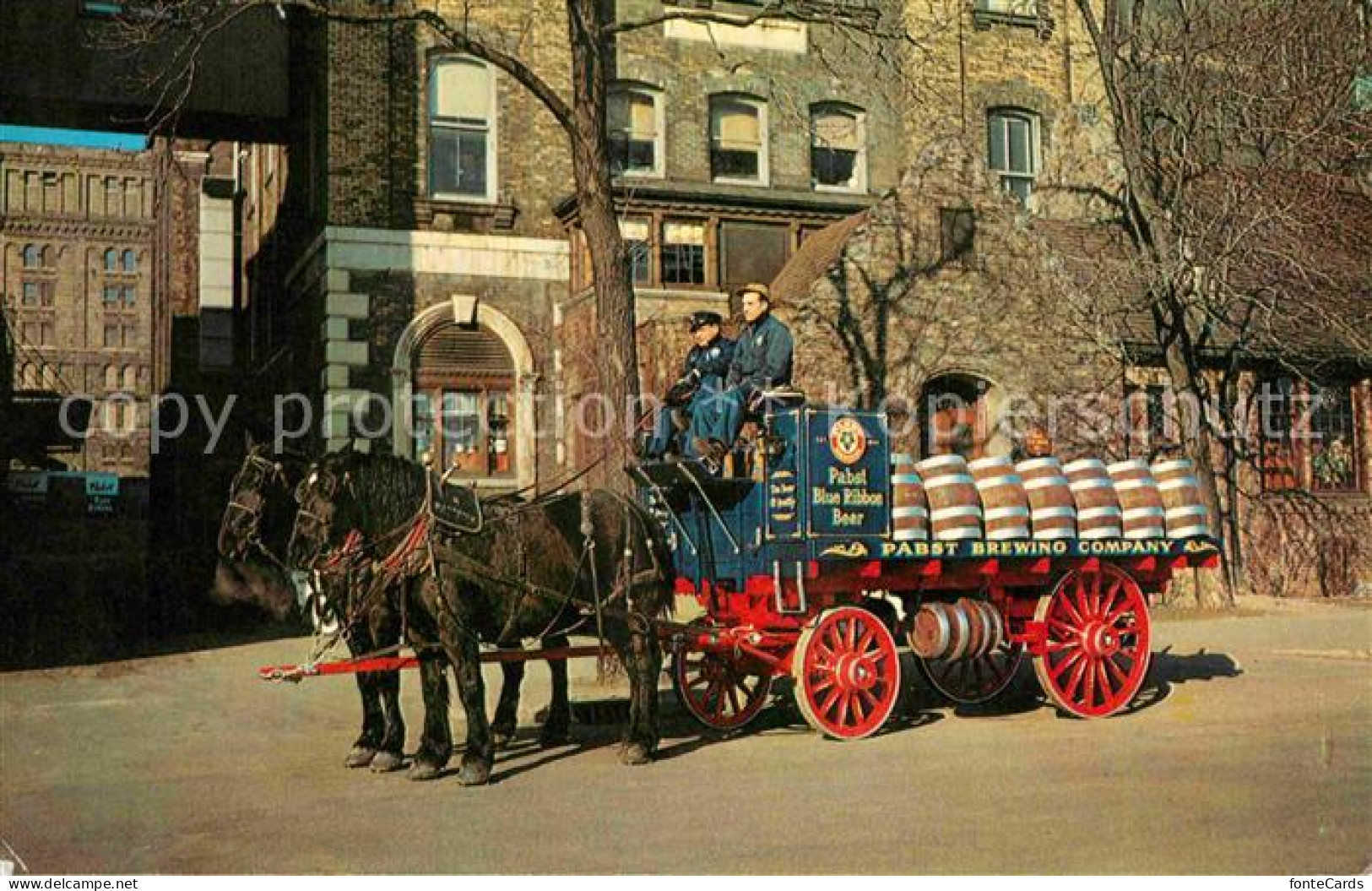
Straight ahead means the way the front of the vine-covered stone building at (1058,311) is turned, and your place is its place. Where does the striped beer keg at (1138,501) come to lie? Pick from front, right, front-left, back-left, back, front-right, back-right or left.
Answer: front

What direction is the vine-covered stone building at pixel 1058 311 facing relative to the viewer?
toward the camera

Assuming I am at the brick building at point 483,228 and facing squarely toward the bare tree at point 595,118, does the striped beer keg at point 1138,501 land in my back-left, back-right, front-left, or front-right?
front-left

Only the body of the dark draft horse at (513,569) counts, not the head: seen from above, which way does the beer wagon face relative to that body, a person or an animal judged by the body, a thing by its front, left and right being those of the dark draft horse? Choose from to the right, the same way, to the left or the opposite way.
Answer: the same way

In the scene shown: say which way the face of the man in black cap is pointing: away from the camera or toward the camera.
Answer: toward the camera

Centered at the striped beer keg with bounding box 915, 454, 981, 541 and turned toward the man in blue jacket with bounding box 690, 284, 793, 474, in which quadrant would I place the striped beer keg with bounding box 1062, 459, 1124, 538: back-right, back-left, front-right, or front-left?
back-right

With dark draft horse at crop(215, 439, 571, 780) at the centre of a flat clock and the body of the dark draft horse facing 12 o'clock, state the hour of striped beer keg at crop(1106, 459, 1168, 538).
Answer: The striped beer keg is roughly at 7 o'clock from the dark draft horse.

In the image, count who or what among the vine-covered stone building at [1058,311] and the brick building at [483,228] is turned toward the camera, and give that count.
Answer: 2

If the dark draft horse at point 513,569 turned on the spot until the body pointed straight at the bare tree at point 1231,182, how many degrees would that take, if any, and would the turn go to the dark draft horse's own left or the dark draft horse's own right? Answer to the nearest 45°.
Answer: approximately 180°

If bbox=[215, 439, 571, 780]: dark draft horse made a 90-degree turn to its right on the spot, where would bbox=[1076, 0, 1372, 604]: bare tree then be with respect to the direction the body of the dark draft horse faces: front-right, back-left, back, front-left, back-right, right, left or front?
right

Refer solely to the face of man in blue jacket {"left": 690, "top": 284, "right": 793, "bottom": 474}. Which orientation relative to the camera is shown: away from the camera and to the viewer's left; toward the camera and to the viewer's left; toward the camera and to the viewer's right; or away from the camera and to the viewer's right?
toward the camera and to the viewer's left

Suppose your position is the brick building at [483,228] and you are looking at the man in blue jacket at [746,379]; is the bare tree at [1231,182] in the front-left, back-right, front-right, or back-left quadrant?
front-left

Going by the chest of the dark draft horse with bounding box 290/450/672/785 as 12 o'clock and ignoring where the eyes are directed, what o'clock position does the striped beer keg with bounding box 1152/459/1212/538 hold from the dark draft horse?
The striped beer keg is roughly at 7 o'clock from the dark draft horse.

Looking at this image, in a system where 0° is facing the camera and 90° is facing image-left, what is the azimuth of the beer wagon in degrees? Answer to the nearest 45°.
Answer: approximately 45°

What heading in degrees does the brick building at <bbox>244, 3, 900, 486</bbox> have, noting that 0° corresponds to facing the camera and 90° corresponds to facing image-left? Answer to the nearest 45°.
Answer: approximately 0°

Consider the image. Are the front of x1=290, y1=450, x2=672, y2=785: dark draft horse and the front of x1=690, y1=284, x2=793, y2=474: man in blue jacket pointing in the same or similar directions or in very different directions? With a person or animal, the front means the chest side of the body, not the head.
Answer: same or similar directions

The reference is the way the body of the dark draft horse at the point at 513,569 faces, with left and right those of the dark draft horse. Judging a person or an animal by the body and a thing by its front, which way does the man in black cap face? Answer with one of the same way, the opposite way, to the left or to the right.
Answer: the same way

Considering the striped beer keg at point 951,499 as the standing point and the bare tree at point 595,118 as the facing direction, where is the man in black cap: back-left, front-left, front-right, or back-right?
front-left

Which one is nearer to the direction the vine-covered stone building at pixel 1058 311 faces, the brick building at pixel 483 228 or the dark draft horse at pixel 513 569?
the dark draft horse
